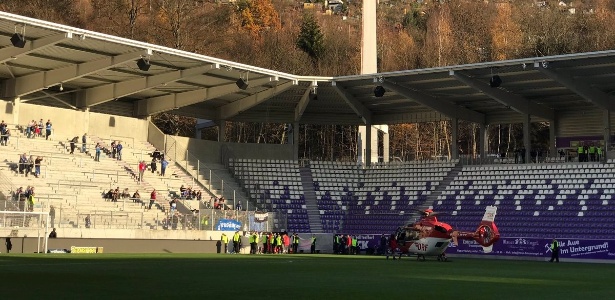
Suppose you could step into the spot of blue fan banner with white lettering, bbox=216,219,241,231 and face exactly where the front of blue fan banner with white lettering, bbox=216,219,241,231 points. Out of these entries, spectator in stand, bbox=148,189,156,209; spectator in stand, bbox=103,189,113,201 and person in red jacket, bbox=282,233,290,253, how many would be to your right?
2

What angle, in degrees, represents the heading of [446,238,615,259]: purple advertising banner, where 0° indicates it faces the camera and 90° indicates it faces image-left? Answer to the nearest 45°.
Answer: approximately 0°

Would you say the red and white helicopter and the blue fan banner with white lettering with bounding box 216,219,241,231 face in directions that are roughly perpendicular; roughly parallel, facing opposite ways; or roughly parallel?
roughly perpendicular

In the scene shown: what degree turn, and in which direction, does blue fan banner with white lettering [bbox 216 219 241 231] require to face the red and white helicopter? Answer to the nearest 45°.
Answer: approximately 45° to its left

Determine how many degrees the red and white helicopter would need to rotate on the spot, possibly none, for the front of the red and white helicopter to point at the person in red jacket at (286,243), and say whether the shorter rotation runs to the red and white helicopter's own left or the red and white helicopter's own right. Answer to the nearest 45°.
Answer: approximately 45° to the red and white helicopter's own right

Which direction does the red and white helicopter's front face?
to the viewer's left

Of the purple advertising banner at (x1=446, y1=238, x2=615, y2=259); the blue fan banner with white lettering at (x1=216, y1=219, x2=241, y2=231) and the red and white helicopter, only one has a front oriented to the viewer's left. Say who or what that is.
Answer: the red and white helicopter

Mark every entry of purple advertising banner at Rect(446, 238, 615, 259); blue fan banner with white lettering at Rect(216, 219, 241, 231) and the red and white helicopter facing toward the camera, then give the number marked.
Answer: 2

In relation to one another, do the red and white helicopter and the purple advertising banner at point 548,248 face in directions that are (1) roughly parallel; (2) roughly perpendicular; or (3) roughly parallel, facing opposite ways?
roughly perpendicular

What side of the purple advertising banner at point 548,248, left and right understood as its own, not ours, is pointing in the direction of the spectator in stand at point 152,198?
right

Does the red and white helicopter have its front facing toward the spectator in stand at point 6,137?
yes
